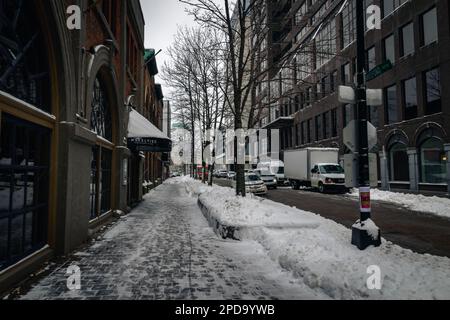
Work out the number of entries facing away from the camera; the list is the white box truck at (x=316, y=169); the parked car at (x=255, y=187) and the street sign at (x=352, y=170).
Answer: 1

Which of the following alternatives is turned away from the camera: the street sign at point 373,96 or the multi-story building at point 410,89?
the street sign

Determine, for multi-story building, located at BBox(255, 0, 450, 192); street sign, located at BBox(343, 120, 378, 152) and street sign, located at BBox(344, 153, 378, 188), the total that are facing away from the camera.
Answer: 2

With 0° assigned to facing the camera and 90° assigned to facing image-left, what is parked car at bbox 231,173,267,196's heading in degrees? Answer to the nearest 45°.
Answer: approximately 315°

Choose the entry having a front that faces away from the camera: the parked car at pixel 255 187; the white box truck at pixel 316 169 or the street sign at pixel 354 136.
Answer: the street sign

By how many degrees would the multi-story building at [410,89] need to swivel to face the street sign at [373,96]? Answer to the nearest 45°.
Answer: approximately 45° to its left

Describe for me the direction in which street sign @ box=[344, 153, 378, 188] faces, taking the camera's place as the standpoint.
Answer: facing away from the viewer

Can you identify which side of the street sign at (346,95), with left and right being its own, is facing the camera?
back
